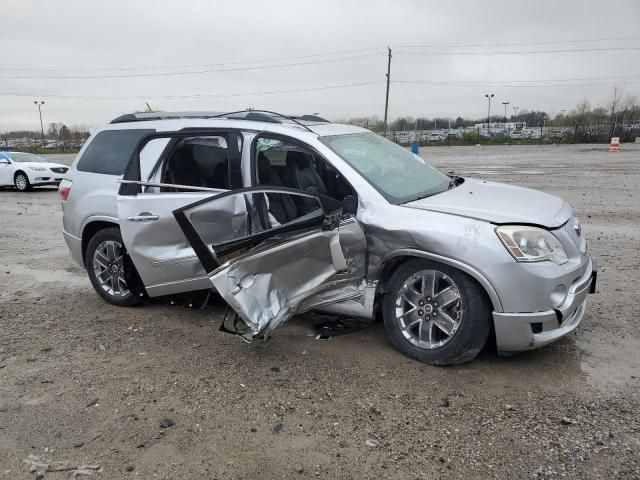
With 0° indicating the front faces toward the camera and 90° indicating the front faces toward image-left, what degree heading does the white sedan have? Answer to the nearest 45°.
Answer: approximately 315°

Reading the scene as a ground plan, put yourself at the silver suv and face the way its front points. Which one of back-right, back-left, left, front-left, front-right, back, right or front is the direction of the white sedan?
back

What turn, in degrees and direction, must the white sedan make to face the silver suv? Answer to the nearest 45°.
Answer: approximately 45° to its right

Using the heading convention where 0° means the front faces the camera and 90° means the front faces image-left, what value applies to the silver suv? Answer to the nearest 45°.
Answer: approximately 315°
